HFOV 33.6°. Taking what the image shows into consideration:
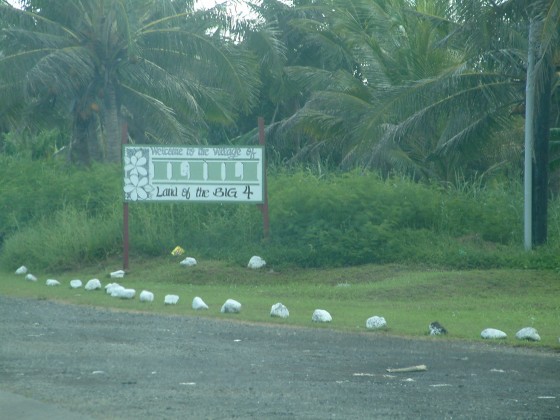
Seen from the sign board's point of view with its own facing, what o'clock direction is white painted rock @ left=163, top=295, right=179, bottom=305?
The white painted rock is roughly at 12 o'clock from the sign board.

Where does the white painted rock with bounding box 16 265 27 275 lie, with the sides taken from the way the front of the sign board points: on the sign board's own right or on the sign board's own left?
on the sign board's own right

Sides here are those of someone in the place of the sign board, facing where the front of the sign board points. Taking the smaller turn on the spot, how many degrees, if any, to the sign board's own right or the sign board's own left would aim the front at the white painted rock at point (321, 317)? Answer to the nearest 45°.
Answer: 0° — it already faces it

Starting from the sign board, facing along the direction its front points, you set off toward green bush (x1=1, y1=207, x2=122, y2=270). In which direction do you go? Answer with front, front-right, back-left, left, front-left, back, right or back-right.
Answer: back-right

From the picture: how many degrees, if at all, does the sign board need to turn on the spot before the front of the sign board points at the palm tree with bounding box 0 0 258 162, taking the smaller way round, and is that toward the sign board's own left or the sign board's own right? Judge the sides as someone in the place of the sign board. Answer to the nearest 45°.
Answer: approximately 180°

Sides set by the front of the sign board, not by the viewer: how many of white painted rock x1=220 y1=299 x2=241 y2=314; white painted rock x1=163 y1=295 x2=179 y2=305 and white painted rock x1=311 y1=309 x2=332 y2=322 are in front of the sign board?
3

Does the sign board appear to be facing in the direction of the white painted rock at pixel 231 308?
yes

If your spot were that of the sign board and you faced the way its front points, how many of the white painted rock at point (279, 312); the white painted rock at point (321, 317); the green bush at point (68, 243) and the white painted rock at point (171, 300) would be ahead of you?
3

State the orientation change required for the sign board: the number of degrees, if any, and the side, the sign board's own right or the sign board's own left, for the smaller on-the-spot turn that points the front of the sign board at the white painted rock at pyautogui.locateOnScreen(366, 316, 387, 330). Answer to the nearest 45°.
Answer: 0° — it already faces it

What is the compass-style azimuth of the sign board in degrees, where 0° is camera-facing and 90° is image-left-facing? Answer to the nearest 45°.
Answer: approximately 0°
